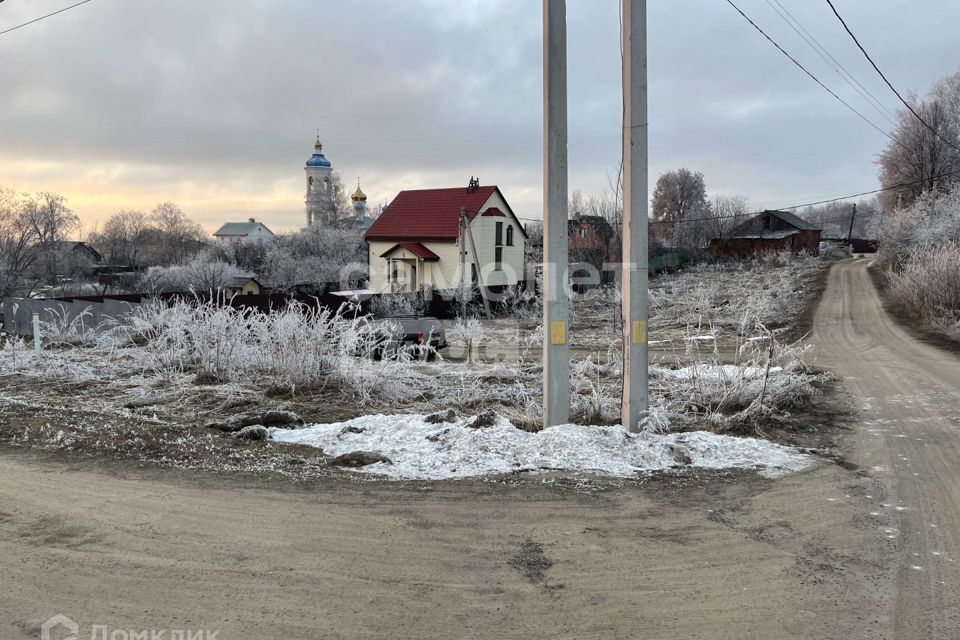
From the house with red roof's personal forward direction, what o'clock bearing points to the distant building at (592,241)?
The distant building is roughly at 7 o'clock from the house with red roof.

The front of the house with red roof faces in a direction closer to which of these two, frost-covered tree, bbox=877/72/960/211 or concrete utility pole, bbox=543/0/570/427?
the concrete utility pole

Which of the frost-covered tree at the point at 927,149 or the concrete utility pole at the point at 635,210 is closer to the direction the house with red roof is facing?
the concrete utility pole

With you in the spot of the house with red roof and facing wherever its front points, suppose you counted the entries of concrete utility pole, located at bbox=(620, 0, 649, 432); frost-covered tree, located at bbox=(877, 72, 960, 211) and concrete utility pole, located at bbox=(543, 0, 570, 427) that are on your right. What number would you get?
0

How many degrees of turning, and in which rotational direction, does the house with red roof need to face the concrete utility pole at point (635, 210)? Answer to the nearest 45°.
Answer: approximately 45° to its left

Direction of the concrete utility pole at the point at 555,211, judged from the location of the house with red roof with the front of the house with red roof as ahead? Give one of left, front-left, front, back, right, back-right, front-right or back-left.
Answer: front-left

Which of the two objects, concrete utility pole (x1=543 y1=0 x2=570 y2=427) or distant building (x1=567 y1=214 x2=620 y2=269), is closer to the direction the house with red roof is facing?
the concrete utility pole

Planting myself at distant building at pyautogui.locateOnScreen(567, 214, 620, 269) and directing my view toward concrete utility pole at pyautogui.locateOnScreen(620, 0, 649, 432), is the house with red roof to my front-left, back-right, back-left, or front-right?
front-right

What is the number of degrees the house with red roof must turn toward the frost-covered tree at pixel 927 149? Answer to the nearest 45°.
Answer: approximately 135° to its left
